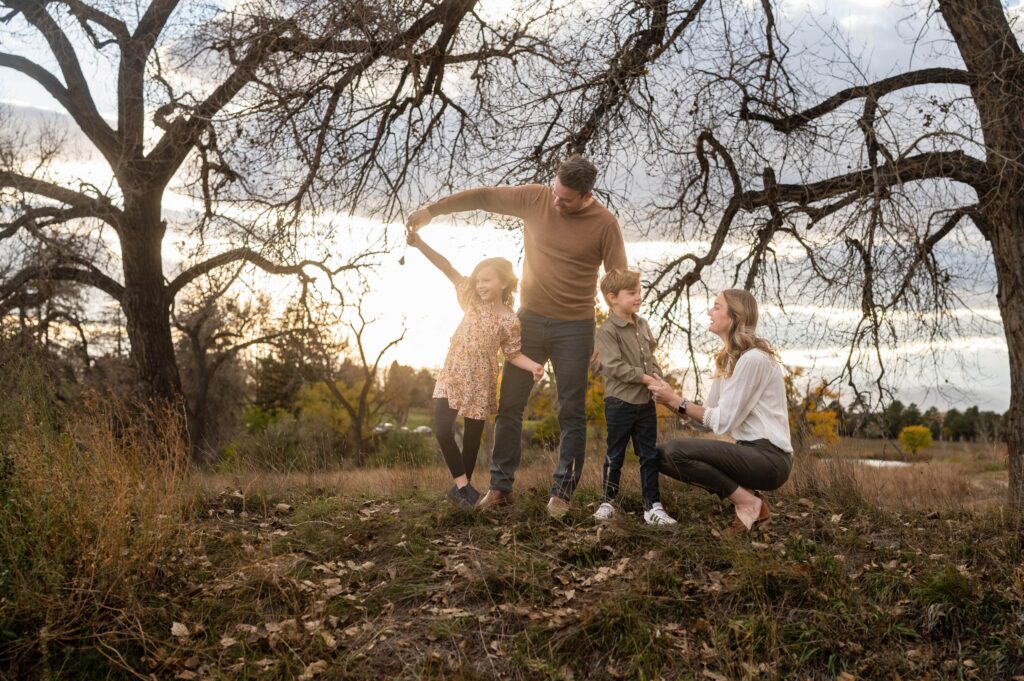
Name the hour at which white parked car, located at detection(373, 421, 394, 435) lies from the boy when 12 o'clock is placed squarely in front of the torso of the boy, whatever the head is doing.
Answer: The white parked car is roughly at 7 o'clock from the boy.

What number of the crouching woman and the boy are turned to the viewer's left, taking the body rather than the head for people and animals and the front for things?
1

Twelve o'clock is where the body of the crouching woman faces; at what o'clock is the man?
The man is roughly at 12 o'clock from the crouching woman.

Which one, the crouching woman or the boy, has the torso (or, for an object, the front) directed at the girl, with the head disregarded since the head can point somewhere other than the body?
the crouching woman

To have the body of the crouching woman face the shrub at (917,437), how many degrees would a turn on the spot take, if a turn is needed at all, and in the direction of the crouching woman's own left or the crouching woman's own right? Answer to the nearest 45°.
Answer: approximately 90° to the crouching woman's own right

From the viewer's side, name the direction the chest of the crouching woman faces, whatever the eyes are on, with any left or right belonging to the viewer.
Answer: facing to the left of the viewer

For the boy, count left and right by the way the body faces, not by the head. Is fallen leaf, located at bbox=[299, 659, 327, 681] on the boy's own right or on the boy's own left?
on the boy's own right

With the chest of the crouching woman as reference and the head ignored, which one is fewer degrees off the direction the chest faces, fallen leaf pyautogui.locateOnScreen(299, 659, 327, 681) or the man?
the man

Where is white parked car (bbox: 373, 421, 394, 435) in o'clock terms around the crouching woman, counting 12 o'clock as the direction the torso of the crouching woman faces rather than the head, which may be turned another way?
The white parked car is roughly at 2 o'clock from the crouching woman.
